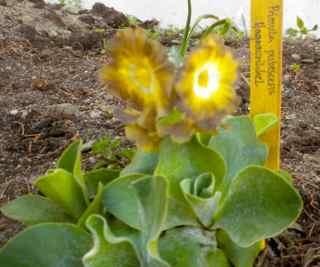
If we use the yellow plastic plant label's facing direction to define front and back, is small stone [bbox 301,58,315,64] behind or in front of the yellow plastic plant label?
behind

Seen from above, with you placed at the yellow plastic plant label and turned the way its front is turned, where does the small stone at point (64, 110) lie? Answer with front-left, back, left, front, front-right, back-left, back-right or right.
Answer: back-right

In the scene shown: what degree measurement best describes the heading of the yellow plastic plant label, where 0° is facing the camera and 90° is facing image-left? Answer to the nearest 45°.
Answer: approximately 0°

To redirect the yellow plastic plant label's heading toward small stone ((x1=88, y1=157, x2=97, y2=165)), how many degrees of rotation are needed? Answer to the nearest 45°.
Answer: approximately 135° to its right

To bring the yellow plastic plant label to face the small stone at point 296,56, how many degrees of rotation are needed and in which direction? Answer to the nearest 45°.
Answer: approximately 180°

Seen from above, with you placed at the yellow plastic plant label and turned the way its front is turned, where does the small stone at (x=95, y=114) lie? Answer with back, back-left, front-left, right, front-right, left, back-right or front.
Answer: back-right

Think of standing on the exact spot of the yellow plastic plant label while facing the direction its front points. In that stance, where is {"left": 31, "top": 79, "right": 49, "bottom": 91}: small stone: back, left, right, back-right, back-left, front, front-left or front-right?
back-right

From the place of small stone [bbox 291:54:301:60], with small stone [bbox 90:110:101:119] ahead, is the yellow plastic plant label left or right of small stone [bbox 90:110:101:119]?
left

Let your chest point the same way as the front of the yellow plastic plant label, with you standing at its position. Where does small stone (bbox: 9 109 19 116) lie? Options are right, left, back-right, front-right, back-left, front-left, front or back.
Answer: back-right
